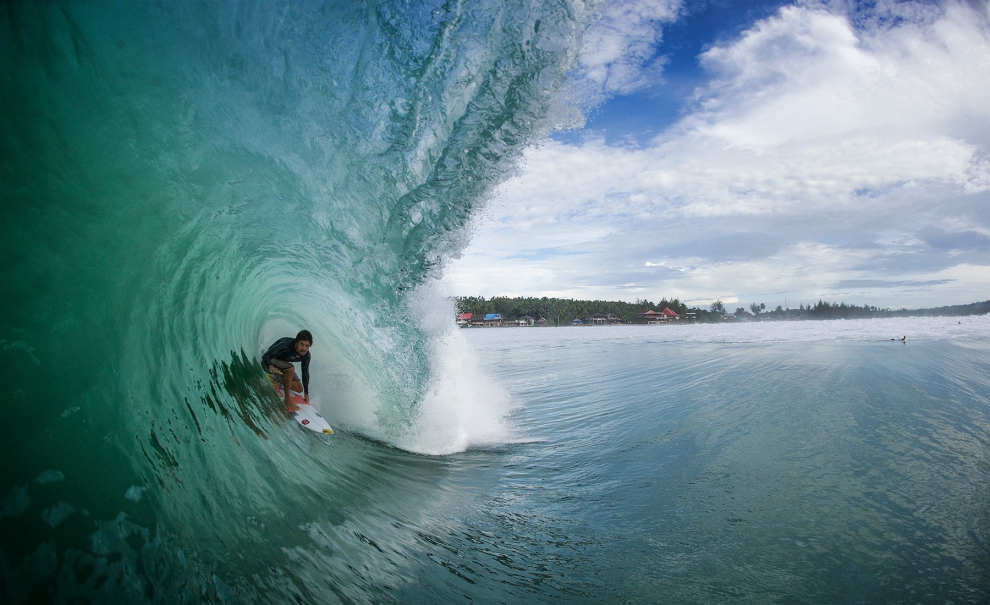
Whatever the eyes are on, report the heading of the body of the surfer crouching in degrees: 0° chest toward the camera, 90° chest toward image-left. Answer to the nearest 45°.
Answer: approximately 315°
